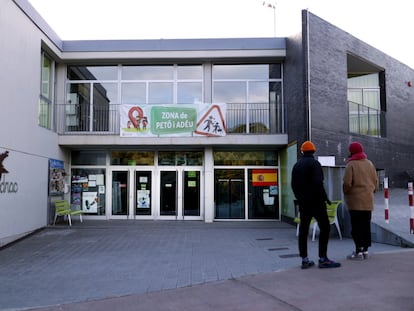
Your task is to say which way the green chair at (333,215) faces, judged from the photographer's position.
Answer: facing to the left of the viewer

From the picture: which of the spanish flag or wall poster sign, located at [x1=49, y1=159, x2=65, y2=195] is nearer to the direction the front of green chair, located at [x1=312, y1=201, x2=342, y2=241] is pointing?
the wall poster sign

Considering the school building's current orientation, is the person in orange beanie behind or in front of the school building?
in front

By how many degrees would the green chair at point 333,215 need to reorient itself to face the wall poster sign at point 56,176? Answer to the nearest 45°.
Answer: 0° — it already faces it

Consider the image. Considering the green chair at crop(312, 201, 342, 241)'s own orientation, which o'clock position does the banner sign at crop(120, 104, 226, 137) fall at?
The banner sign is roughly at 1 o'clock from the green chair.
